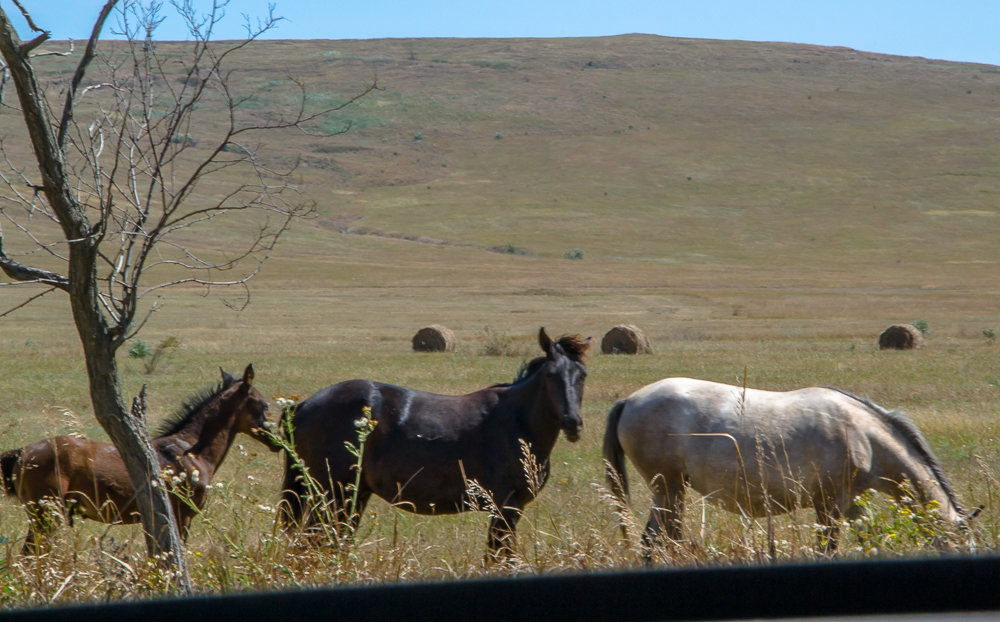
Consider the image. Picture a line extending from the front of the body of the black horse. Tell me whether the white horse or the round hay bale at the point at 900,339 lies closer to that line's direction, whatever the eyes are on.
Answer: the white horse

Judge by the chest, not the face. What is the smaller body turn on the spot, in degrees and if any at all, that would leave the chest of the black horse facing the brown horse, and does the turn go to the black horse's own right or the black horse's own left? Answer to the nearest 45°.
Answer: approximately 180°

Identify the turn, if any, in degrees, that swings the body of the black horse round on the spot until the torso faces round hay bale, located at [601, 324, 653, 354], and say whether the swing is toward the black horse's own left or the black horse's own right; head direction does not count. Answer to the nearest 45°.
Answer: approximately 90° to the black horse's own left

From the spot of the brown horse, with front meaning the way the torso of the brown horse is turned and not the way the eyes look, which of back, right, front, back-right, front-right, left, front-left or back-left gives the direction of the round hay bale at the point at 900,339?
front-left

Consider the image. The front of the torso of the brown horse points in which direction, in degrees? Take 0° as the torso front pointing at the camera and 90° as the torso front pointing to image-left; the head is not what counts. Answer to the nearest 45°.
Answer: approximately 270°

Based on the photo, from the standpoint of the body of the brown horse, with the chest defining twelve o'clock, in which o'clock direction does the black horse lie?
The black horse is roughly at 1 o'clock from the brown horse.

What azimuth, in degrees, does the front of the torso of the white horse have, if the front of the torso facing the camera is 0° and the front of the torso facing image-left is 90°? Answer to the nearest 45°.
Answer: approximately 270°

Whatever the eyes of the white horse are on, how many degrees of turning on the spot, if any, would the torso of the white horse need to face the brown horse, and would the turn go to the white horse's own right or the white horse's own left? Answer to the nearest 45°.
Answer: approximately 180°

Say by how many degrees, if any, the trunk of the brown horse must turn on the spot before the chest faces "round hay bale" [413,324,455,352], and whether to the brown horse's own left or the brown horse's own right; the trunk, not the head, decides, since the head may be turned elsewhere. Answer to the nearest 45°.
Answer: approximately 90° to the brown horse's own left

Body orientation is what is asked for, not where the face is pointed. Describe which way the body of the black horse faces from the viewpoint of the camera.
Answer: to the viewer's right

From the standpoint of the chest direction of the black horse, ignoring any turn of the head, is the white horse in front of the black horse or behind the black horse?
in front
